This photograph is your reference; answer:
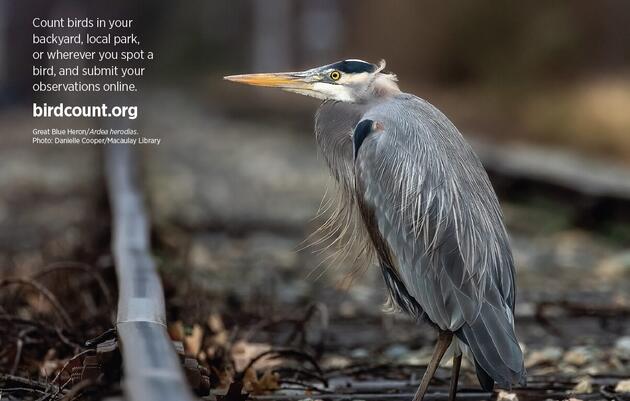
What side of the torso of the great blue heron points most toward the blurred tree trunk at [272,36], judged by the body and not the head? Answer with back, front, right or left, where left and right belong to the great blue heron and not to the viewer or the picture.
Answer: right

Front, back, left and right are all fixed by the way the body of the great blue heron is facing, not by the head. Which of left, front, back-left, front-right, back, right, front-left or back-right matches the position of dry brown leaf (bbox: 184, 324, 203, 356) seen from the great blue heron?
front-right

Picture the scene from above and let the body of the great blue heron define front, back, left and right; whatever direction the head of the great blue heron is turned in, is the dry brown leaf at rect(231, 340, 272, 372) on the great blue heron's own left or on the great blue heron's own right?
on the great blue heron's own right

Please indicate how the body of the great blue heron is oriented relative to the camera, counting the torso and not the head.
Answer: to the viewer's left

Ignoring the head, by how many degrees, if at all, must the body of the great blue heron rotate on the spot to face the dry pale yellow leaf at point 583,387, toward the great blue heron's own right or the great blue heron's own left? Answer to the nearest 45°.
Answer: approximately 135° to the great blue heron's own right

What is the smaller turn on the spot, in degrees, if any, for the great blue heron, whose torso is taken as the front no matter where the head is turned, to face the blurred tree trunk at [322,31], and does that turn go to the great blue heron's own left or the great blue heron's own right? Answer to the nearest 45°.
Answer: approximately 90° to the great blue heron's own right

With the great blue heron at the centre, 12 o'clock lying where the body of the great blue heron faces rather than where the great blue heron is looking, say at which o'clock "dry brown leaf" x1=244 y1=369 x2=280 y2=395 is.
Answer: The dry brown leaf is roughly at 1 o'clock from the great blue heron.

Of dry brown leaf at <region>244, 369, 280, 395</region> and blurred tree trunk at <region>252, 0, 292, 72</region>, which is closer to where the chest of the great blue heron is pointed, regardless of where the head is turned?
the dry brown leaf

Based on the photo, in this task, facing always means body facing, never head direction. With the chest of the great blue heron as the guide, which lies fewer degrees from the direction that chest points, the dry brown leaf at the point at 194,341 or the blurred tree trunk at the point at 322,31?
the dry brown leaf
